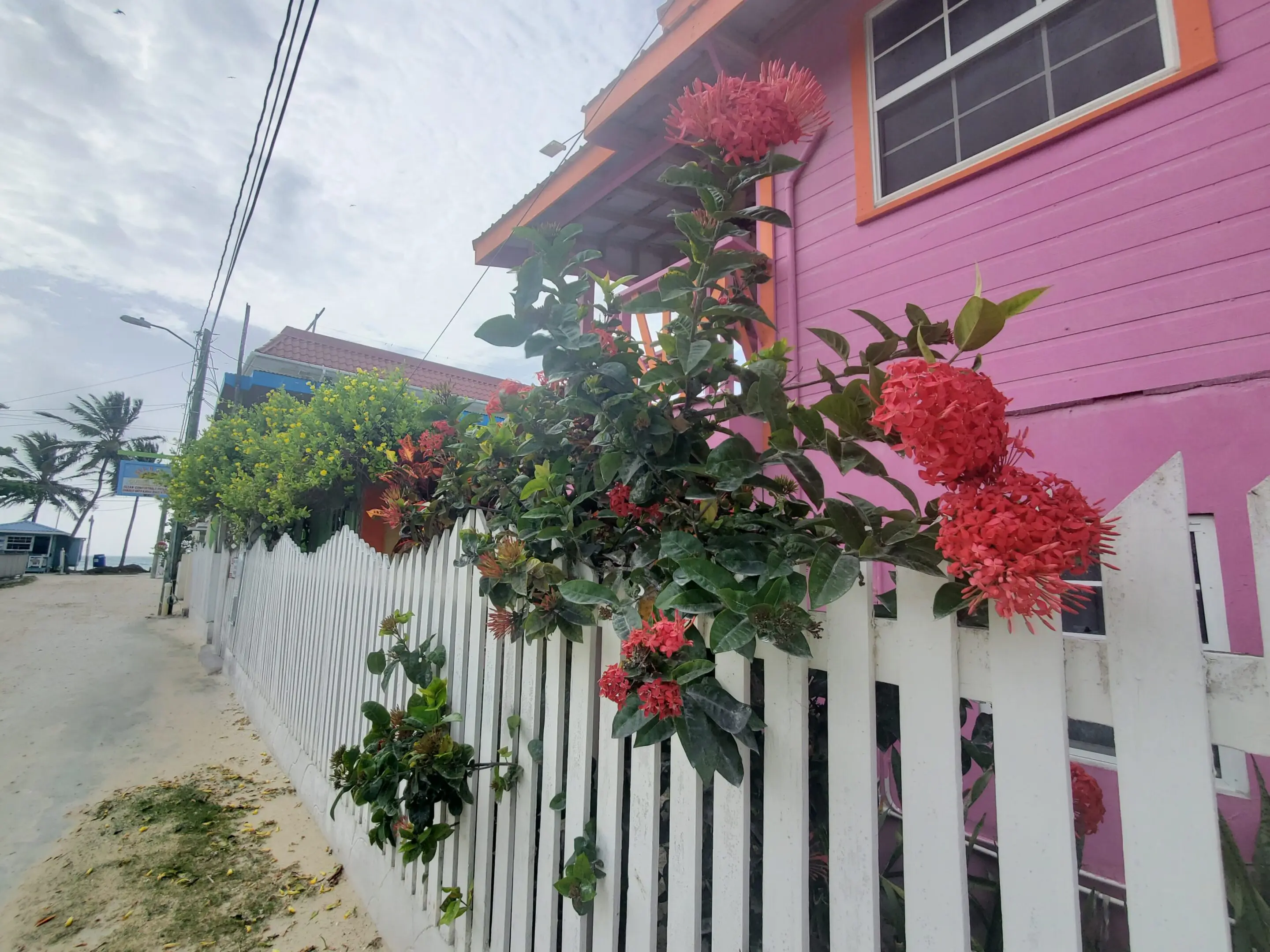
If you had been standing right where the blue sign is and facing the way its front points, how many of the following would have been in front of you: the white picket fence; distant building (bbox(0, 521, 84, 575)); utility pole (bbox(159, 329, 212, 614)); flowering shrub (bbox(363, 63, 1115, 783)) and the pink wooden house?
4

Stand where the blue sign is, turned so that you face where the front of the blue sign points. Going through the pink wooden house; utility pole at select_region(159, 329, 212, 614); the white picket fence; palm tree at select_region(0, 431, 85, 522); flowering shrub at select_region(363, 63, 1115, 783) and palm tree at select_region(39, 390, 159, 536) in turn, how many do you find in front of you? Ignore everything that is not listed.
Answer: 4

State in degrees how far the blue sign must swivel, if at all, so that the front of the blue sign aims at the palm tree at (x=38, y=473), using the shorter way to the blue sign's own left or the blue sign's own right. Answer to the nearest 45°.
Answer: approximately 180°

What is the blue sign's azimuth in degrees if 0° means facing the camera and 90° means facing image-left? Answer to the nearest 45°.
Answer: approximately 0°

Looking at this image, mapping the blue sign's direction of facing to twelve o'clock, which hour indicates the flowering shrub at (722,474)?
The flowering shrub is roughly at 12 o'clock from the blue sign.

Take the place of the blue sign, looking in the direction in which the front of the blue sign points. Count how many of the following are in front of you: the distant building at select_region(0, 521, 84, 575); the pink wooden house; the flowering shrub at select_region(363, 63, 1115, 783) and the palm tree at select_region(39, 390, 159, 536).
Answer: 2

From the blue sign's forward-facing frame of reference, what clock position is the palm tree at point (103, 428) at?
The palm tree is roughly at 6 o'clock from the blue sign.

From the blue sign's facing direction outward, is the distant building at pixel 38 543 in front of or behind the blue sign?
behind

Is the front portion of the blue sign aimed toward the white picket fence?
yes

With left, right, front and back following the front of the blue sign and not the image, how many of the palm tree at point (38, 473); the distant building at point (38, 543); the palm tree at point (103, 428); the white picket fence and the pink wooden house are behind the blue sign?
3

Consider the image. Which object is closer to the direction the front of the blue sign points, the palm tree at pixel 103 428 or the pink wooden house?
the pink wooden house

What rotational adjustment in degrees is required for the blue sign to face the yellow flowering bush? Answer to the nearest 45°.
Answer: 0° — it already faces it
